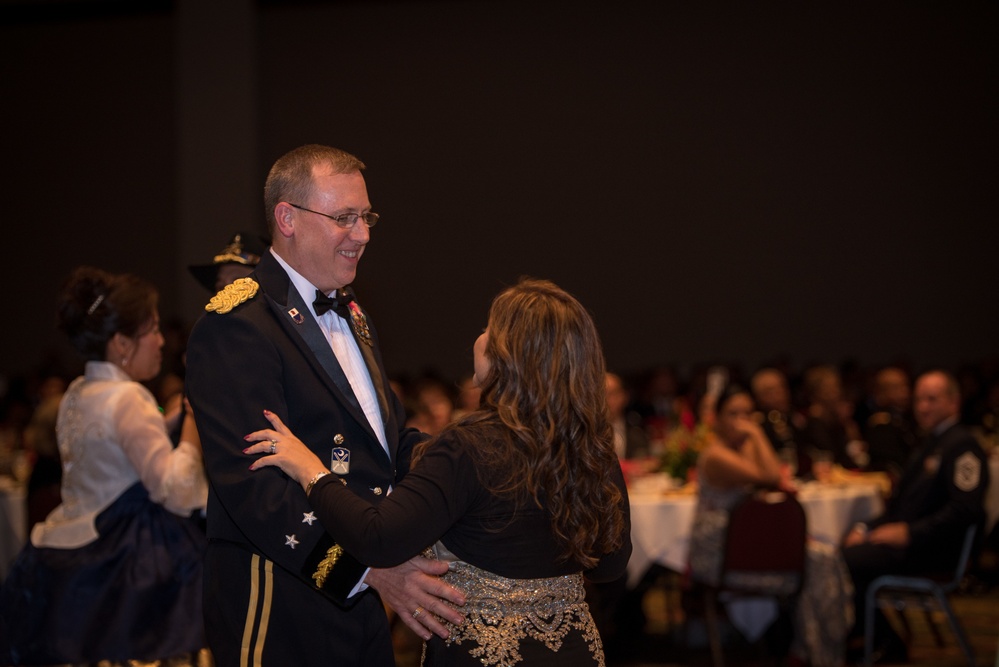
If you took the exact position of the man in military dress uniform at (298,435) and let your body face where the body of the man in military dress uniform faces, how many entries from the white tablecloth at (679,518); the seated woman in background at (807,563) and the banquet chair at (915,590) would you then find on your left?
3

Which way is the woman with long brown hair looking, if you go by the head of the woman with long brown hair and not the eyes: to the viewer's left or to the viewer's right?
to the viewer's left

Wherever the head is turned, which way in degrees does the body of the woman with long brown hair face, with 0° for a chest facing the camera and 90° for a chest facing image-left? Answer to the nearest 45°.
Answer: approximately 135°

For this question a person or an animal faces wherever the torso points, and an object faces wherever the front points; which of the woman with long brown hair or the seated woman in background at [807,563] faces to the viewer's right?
the seated woman in background

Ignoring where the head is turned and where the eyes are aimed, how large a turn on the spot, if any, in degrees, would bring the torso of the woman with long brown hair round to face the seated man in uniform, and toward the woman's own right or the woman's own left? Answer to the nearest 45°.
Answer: approximately 90° to the woman's own right

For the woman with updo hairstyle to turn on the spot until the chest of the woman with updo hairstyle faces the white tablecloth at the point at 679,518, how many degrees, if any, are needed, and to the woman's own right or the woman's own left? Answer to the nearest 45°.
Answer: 0° — they already face it

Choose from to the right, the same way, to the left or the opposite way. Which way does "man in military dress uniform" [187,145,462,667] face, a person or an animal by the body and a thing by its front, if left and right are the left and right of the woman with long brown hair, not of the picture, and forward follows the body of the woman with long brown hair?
the opposite way

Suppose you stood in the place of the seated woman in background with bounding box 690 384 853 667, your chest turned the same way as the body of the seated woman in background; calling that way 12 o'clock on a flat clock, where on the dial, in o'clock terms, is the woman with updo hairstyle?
The woman with updo hairstyle is roughly at 4 o'clock from the seated woman in background.
